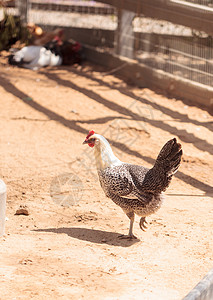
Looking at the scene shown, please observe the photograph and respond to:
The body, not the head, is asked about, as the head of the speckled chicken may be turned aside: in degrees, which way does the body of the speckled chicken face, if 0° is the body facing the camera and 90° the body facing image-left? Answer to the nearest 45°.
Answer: approximately 90°

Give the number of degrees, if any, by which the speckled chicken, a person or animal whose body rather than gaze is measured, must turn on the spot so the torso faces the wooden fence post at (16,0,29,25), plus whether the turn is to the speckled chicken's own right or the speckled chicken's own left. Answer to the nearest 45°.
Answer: approximately 90° to the speckled chicken's own right

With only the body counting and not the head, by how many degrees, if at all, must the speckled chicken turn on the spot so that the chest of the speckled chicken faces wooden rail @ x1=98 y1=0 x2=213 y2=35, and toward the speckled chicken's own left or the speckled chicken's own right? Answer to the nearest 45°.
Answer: approximately 90° to the speckled chicken's own right

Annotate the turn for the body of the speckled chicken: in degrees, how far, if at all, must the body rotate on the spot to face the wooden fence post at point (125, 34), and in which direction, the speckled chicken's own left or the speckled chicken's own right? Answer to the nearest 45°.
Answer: approximately 90° to the speckled chicken's own right

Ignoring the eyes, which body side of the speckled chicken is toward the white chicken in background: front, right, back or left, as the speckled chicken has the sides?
right
